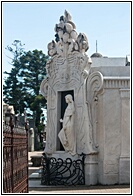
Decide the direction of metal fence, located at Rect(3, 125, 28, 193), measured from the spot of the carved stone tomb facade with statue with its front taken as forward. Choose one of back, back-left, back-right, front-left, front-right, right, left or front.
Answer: front

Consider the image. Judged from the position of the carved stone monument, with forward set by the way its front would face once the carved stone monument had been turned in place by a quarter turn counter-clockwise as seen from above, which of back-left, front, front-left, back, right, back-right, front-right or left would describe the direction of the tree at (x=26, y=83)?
left

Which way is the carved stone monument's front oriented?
toward the camera
